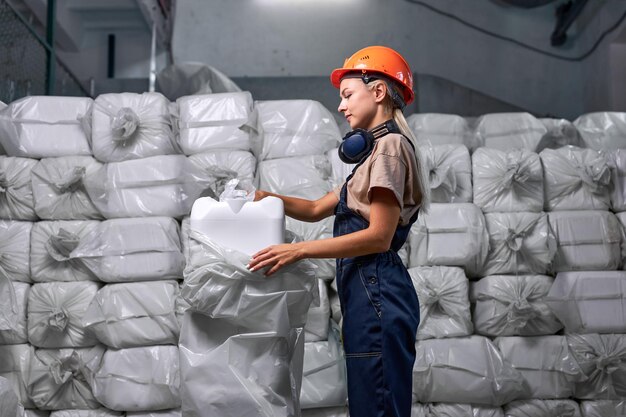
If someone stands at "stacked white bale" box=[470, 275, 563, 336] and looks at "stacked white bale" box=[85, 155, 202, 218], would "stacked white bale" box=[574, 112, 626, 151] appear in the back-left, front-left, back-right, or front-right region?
back-right

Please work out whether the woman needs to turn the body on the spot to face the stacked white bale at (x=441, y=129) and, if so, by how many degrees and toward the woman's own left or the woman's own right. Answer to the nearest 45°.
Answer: approximately 90° to the woman's own right

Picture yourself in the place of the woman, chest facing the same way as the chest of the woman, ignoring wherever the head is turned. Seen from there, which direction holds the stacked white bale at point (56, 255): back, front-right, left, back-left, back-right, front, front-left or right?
front-right

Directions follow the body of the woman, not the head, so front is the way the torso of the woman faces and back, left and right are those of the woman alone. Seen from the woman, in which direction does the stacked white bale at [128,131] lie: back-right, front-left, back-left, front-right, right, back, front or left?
front-right

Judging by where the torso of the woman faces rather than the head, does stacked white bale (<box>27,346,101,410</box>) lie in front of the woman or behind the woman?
in front

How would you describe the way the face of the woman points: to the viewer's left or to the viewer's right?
to the viewer's left

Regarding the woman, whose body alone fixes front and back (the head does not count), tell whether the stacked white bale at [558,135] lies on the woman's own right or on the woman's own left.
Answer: on the woman's own right

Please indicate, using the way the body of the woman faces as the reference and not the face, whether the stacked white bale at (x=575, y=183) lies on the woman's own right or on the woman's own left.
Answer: on the woman's own right

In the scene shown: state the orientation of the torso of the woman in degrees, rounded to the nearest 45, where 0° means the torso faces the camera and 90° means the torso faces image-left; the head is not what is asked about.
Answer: approximately 90°

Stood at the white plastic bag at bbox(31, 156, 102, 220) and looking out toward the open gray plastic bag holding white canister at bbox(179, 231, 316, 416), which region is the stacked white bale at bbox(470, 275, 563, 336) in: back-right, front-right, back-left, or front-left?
front-left

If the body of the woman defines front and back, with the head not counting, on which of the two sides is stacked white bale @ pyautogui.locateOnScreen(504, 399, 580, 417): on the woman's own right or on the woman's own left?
on the woman's own right
